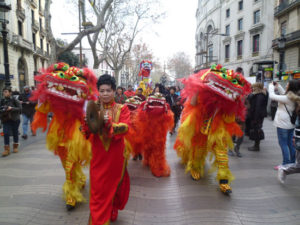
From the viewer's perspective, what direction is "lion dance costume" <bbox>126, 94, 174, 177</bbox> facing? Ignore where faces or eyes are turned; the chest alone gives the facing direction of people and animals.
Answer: toward the camera

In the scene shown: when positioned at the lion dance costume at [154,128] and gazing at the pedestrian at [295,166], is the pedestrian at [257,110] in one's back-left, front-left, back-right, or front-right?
front-left

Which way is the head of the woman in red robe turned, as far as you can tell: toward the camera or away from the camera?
toward the camera

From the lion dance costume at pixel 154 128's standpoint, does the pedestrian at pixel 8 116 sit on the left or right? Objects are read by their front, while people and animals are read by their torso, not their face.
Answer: on its right

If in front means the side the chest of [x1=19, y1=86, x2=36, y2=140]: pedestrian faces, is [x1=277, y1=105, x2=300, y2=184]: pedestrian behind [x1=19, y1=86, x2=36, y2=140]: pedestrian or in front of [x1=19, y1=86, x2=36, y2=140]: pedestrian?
in front

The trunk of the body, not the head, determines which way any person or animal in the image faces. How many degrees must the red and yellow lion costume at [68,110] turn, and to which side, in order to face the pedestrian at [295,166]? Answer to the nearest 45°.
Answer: approximately 90° to its left

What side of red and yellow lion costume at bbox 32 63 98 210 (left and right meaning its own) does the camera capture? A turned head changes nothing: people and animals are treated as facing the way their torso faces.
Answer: front

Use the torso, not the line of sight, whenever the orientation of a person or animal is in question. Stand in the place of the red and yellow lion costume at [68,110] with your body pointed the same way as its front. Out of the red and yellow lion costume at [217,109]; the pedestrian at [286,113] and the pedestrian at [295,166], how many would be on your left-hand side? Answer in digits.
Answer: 3

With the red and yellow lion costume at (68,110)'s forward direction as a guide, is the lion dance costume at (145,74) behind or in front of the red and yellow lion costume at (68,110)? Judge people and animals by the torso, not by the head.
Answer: behind

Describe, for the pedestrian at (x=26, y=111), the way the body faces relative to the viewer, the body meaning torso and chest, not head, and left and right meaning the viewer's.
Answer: facing the viewer and to the right of the viewer

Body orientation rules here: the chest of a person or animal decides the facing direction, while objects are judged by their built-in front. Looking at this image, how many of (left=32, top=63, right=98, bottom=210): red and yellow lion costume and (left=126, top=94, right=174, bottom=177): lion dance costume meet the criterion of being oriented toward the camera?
2

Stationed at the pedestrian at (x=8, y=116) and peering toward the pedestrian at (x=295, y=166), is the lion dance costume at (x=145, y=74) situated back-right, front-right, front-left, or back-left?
front-left

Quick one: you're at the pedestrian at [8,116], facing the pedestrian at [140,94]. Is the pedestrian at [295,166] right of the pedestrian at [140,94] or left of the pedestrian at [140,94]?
right

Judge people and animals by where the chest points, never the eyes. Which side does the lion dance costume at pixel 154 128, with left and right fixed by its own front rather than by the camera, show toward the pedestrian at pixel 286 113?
left
